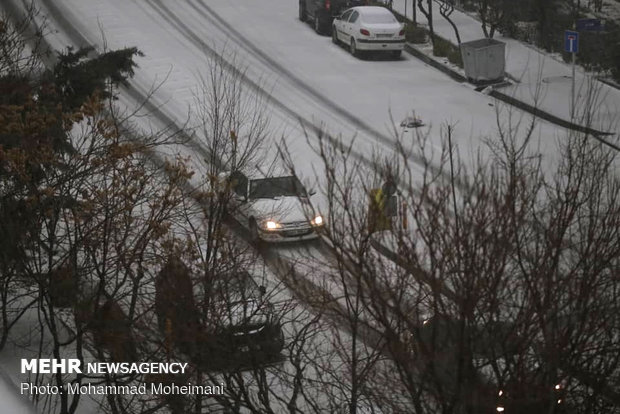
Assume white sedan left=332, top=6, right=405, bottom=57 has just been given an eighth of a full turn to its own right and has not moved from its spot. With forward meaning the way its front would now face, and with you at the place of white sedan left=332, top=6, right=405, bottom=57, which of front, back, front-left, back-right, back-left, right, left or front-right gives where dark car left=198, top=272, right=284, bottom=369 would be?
back

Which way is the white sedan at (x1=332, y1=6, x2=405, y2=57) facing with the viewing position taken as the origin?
facing away from the viewer and to the left of the viewer

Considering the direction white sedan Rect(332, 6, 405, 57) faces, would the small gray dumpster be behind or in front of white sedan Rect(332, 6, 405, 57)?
behind

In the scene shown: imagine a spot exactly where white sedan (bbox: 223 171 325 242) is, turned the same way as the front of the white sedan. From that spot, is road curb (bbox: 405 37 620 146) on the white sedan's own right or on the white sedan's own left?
on the white sedan's own left

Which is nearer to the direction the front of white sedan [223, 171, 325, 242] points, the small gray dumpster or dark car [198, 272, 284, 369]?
the dark car

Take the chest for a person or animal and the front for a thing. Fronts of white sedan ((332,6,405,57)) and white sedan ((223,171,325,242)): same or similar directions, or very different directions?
very different directions

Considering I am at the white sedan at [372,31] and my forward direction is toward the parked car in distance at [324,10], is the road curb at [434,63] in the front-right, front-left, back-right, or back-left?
back-right

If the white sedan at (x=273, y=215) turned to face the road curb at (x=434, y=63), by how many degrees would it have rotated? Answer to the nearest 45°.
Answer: approximately 135° to its left

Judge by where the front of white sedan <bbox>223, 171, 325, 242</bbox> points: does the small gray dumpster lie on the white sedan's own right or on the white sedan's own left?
on the white sedan's own left
